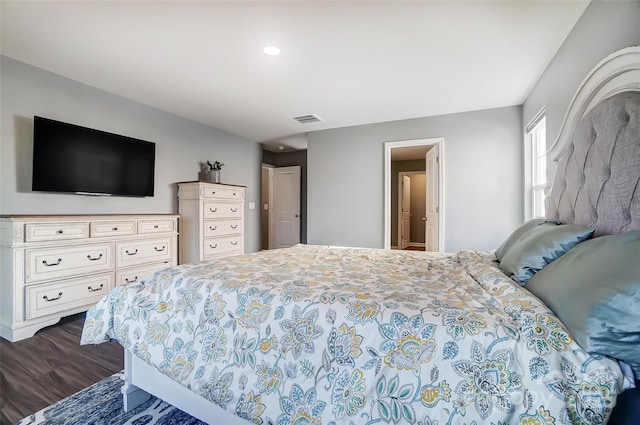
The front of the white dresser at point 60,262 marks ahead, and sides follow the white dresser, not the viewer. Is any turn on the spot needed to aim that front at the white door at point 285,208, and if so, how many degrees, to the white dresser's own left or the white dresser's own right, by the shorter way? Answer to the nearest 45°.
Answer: approximately 90° to the white dresser's own left

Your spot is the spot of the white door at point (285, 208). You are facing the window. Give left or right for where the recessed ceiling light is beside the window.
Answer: right

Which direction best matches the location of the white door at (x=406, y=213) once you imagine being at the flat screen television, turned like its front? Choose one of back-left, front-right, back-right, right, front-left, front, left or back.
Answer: front-left

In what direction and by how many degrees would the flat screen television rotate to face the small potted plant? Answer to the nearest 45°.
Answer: approximately 45° to its left

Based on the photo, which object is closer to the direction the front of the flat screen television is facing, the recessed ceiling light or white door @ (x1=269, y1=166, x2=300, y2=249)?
the recessed ceiling light

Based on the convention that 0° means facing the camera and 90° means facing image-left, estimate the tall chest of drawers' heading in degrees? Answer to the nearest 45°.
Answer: approximately 315°

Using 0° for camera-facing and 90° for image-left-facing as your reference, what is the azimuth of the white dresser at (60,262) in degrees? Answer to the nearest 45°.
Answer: approximately 315°

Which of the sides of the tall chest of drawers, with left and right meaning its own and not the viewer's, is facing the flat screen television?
right
